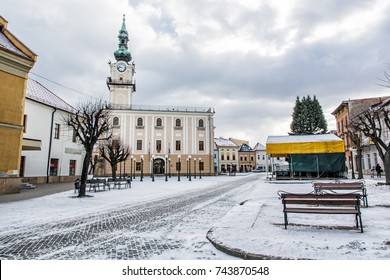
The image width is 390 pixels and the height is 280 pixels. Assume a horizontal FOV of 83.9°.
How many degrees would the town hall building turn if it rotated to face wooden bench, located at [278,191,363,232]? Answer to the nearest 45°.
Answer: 0° — it already faces it

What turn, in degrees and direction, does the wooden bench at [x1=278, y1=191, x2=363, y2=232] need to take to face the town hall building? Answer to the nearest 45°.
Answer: approximately 45° to its left

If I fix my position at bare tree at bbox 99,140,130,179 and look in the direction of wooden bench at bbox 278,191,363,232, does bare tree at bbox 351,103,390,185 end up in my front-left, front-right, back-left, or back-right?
front-left

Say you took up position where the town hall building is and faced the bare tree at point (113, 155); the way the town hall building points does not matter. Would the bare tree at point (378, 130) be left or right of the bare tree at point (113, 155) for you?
left

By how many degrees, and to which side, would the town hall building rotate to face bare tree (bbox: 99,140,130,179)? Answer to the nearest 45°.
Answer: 0° — it already faces it

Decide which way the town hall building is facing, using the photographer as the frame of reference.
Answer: facing the viewer

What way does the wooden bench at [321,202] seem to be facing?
away from the camera

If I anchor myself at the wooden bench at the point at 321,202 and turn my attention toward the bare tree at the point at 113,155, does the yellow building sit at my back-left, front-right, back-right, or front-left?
front-left

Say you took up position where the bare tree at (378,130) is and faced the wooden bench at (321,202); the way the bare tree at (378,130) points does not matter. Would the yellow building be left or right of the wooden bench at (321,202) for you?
right

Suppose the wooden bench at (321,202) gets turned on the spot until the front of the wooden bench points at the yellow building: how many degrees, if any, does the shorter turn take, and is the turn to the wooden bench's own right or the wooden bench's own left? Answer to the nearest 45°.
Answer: approximately 90° to the wooden bench's own left
